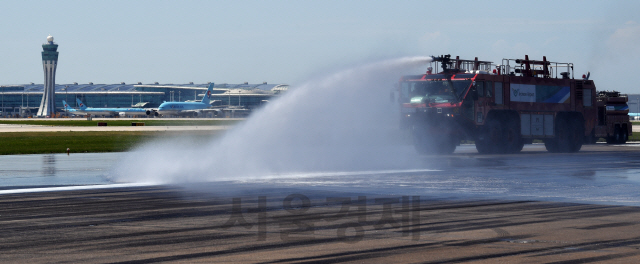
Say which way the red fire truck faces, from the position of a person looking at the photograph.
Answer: facing the viewer and to the left of the viewer
